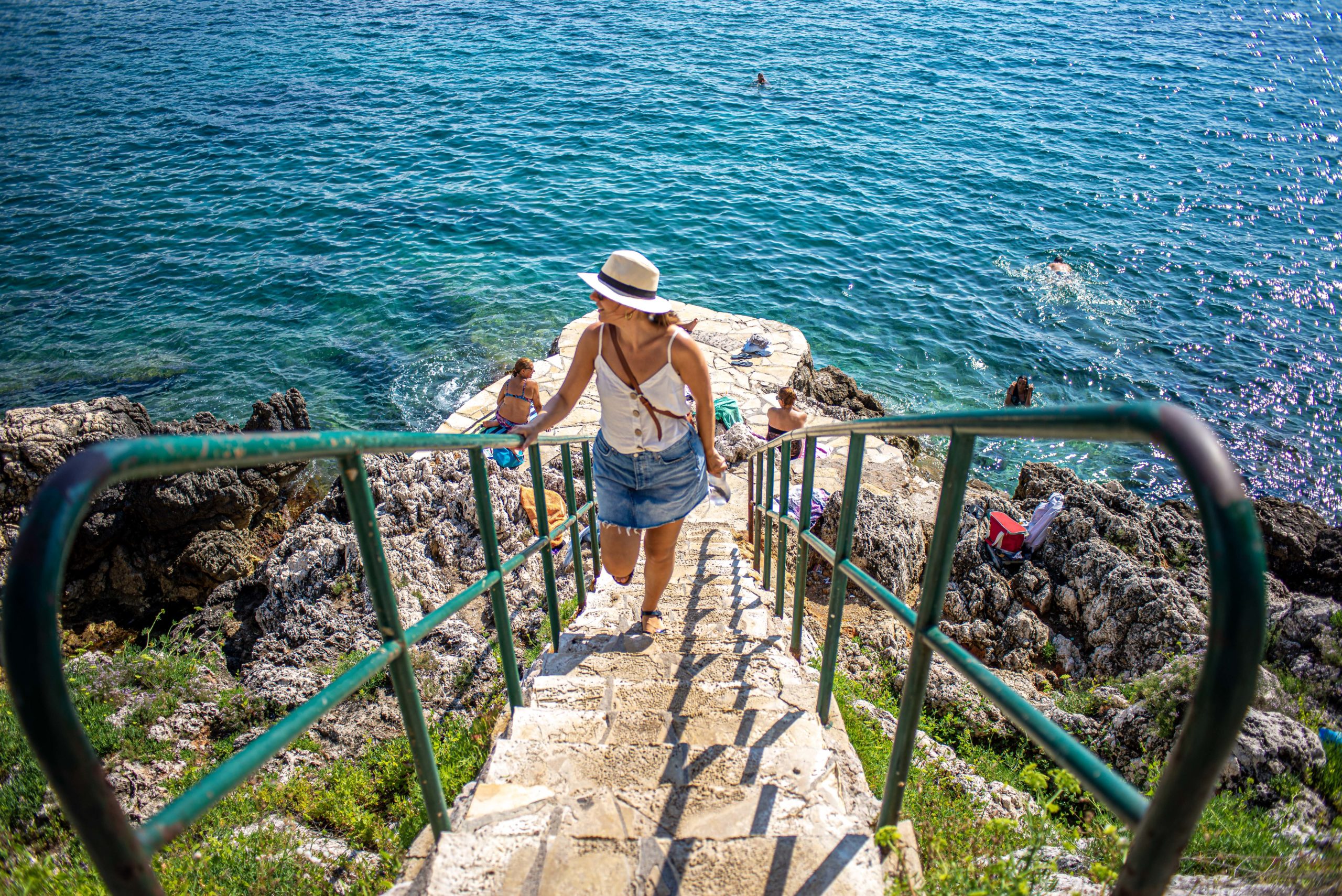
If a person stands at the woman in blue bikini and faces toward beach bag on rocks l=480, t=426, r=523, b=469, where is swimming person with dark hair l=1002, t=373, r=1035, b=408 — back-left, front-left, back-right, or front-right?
back-left

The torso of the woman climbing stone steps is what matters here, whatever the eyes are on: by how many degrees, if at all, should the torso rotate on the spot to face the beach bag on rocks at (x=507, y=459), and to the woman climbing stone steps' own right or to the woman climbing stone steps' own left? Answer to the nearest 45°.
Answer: approximately 180°

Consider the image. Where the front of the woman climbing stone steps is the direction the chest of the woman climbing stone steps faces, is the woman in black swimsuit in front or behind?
behind

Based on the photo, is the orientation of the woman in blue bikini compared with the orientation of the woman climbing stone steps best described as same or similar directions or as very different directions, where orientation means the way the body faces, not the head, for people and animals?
very different directions

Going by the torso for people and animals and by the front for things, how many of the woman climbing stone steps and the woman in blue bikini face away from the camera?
1

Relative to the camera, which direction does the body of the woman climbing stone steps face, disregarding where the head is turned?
toward the camera
